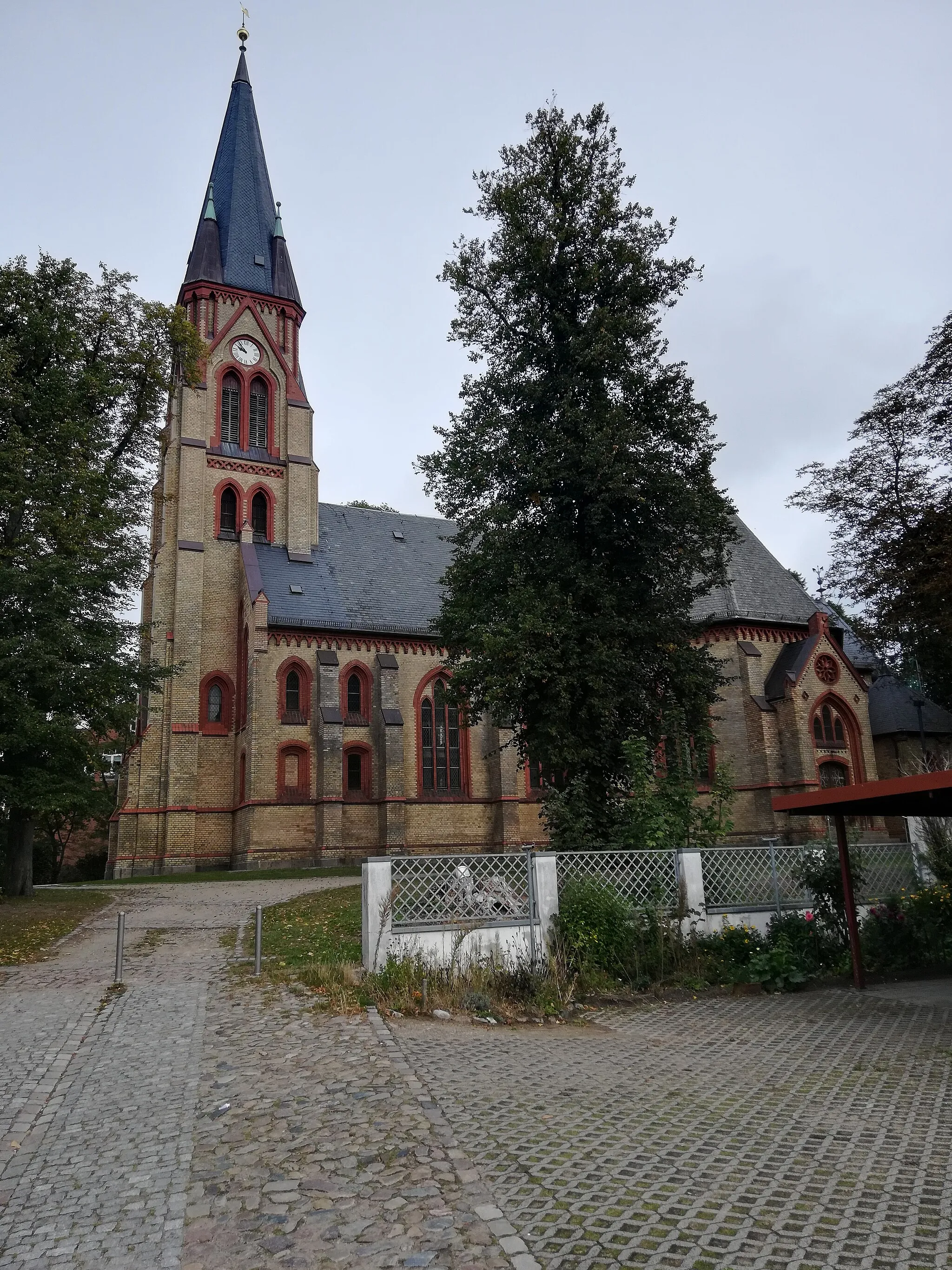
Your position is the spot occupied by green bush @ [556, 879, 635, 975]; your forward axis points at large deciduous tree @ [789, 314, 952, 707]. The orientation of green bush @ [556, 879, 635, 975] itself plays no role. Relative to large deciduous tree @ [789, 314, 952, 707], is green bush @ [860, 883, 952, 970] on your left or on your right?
right

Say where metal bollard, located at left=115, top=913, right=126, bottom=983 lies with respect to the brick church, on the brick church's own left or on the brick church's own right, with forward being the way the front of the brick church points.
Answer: on the brick church's own left

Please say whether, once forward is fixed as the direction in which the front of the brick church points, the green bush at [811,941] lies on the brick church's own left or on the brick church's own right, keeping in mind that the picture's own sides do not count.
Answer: on the brick church's own left

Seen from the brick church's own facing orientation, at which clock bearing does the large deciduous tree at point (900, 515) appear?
The large deciduous tree is roughly at 7 o'clock from the brick church.

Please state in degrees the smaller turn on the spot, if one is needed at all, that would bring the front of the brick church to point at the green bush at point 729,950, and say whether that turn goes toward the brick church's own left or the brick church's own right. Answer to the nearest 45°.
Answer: approximately 135° to the brick church's own left

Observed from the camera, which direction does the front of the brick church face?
facing to the left of the viewer

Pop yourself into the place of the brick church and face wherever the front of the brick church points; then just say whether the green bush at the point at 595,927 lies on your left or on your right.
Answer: on your left

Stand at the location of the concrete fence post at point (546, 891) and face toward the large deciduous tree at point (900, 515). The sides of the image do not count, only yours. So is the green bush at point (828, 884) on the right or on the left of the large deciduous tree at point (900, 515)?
right

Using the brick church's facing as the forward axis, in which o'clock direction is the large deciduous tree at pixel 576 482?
The large deciduous tree is roughly at 8 o'clock from the brick church.
